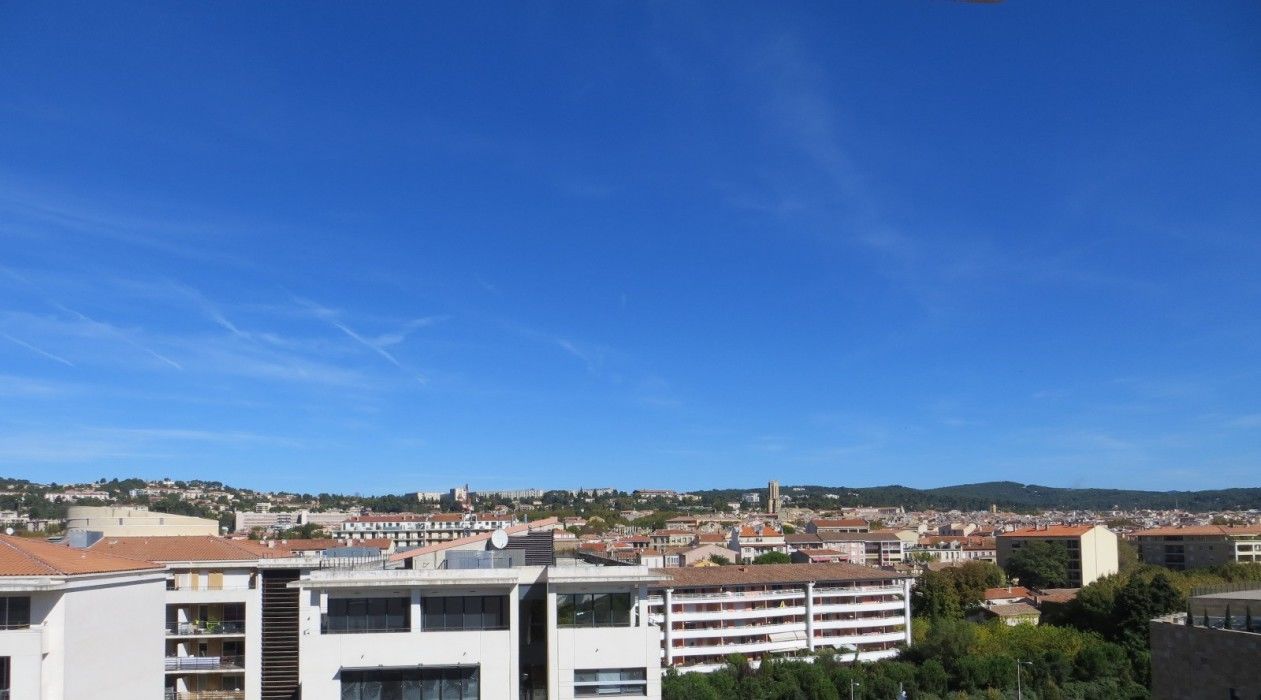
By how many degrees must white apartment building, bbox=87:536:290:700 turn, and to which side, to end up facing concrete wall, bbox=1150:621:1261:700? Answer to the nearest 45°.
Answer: approximately 45° to its left

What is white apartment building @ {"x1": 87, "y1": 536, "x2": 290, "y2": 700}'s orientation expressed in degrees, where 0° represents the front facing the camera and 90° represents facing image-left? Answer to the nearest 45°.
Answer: approximately 0°

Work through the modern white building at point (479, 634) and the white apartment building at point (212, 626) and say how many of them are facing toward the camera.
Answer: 2

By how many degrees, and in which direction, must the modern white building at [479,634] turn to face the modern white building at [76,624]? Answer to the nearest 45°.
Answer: approximately 90° to its right

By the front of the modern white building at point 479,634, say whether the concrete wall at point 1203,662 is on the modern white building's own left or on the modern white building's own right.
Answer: on the modern white building's own left
